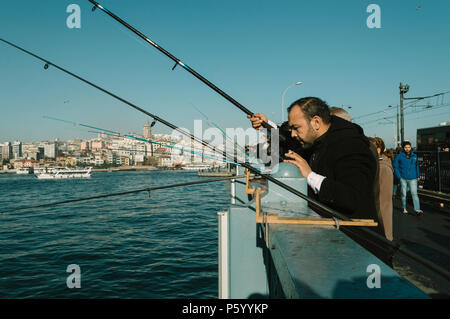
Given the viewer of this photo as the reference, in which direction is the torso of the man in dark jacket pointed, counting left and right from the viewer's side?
facing to the left of the viewer

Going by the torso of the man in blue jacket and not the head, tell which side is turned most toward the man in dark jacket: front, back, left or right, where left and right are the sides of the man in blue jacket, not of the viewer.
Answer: front

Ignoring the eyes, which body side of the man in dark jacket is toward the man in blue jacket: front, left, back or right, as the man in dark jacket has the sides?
right

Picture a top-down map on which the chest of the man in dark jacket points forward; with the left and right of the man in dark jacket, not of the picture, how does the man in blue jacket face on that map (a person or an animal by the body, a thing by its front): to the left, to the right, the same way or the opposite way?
to the left

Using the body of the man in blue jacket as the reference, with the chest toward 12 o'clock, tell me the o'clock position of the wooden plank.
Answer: The wooden plank is roughly at 12 o'clock from the man in blue jacket.

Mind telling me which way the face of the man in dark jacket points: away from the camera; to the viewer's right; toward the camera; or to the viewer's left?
to the viewer's left

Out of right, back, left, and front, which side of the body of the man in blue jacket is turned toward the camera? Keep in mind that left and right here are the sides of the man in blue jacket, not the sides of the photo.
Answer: front

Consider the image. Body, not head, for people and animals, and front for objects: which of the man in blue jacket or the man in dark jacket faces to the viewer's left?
the man in dark jacket

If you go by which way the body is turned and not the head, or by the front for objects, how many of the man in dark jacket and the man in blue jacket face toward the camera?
1
